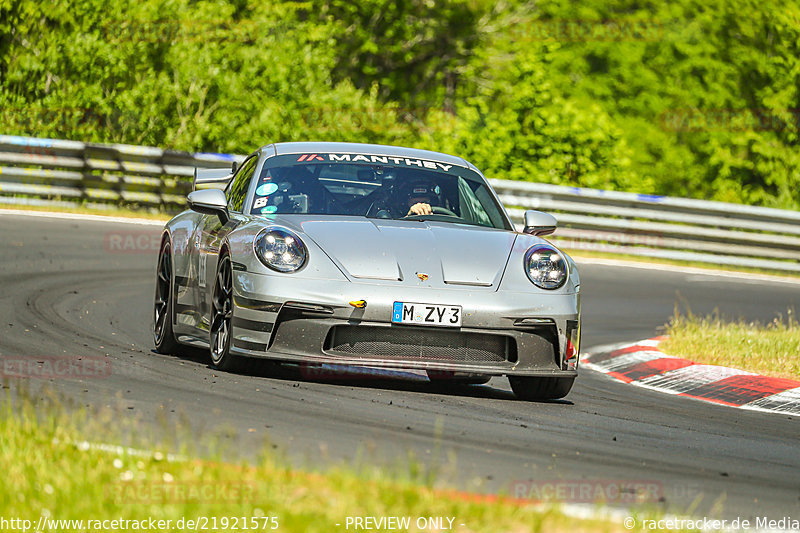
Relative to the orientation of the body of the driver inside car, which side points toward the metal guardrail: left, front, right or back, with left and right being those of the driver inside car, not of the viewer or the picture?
back

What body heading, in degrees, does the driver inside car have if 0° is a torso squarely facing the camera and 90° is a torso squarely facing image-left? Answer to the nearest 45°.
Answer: approximately 0°

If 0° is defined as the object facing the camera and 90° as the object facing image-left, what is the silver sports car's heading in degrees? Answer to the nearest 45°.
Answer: approximately 0°

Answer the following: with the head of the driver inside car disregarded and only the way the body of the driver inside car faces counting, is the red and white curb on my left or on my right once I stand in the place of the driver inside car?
on my left

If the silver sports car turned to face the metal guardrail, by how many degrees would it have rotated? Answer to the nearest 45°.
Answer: approximately 180°

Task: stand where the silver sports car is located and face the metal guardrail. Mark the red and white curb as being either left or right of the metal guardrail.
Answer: right

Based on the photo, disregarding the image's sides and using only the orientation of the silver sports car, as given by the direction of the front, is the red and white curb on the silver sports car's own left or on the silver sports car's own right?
on the silver sports car's own left
